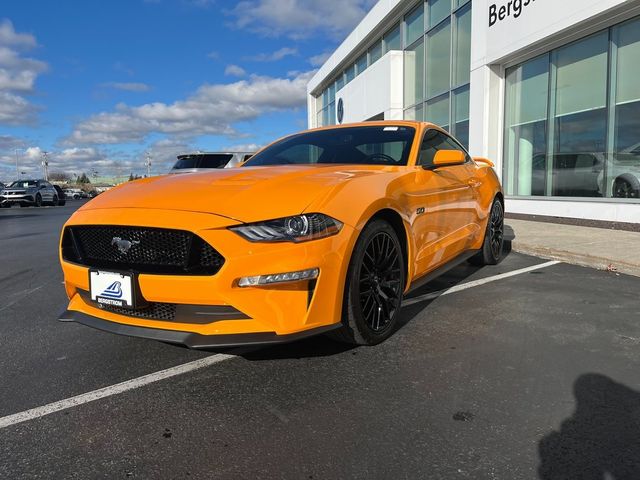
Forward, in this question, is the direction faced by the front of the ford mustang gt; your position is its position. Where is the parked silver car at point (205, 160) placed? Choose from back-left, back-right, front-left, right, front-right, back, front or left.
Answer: back-right

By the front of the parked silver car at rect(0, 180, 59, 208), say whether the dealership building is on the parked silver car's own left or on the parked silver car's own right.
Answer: on the parked silver car's own left

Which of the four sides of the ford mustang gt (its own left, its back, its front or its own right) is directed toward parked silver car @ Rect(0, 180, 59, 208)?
right

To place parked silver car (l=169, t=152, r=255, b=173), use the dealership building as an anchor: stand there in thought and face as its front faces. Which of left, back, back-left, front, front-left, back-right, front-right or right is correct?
front-right

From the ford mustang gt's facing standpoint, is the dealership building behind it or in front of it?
behind

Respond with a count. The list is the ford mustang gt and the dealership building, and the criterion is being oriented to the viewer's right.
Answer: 0

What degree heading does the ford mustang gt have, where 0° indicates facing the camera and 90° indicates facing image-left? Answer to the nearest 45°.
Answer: approximately 45°

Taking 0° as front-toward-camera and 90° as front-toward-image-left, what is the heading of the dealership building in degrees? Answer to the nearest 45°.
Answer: approximately 45°
